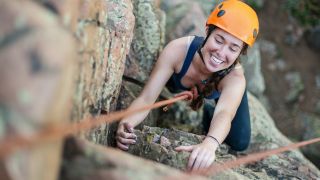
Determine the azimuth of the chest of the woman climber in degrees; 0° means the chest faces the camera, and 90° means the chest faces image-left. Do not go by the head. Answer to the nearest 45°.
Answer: approximately 45°
